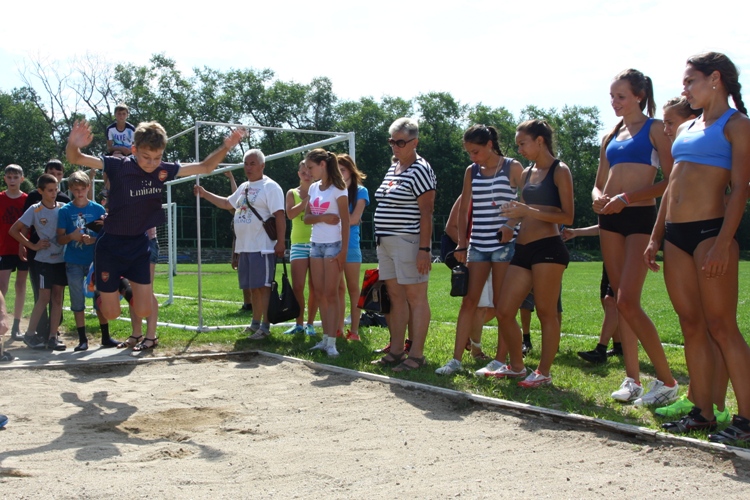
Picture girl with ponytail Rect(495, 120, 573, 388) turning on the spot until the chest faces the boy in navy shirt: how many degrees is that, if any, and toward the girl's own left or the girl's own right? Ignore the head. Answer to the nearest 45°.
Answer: approximately 45° to the girl's own right

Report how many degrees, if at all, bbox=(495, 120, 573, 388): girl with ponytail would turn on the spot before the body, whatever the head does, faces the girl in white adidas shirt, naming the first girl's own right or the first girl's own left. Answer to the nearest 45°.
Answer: approximately 90° to the first girl's own right

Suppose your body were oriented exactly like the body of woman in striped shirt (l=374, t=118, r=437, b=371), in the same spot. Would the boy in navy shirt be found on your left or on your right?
on your right

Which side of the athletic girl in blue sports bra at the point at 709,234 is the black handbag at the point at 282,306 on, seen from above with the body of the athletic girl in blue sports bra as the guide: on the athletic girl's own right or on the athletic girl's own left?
on the athletic girl's own right

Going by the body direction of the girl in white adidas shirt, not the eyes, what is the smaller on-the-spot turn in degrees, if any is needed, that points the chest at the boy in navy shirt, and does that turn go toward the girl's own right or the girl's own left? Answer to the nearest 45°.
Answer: approximately 45° to the girl's own right

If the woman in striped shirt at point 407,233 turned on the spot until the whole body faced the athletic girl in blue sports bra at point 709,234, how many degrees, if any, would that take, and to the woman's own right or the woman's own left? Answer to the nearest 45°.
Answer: approximately 90° to the woman's own left

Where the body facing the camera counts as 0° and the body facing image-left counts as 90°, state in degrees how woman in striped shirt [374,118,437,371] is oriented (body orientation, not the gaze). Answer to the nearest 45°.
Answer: approximately 45°

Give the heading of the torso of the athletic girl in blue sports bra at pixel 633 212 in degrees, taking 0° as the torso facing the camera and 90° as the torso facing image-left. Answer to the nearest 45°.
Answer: approximately 45°
